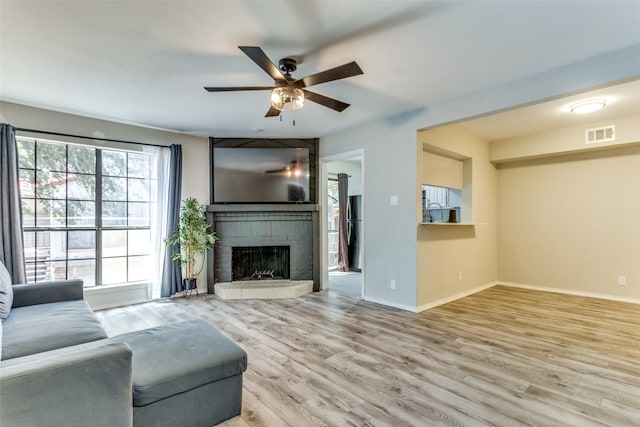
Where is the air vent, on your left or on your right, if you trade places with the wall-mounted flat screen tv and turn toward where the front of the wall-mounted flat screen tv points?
on your left

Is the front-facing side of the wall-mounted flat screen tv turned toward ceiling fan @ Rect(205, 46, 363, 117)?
yes

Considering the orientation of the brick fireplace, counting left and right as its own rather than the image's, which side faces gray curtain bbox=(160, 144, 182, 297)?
right

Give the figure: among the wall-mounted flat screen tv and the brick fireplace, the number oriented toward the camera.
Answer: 2

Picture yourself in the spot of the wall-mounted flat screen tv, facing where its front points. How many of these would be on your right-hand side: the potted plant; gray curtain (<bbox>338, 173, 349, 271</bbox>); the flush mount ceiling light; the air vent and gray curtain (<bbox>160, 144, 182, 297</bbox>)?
2

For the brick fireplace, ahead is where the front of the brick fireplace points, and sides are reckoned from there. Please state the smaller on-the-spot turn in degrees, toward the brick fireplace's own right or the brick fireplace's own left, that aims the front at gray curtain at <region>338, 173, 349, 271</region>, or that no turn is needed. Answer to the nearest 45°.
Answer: approximately 135° to the brick fireplace's own left

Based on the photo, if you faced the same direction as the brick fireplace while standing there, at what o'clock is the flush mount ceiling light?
The flush mount ceiling light is roughly at 10 o'clock from the brick fireplace.

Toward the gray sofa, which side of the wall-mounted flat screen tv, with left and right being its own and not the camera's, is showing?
front

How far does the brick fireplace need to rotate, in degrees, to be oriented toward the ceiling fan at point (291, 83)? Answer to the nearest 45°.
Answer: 0° — it already faces it

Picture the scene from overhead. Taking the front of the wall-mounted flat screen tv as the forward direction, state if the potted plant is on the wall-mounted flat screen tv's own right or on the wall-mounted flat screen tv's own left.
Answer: on the wall-mounted flat screen tv's own right

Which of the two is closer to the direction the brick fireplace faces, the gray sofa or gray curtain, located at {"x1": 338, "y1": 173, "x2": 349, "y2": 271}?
the gray sofa

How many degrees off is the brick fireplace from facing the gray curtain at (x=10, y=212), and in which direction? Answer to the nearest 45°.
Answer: approximately 45° to its right

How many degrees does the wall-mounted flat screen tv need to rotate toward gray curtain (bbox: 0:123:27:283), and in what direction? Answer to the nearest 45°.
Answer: approximately 45° to its right

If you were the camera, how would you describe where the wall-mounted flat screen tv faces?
facing the viewer

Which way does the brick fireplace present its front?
toward the camera
